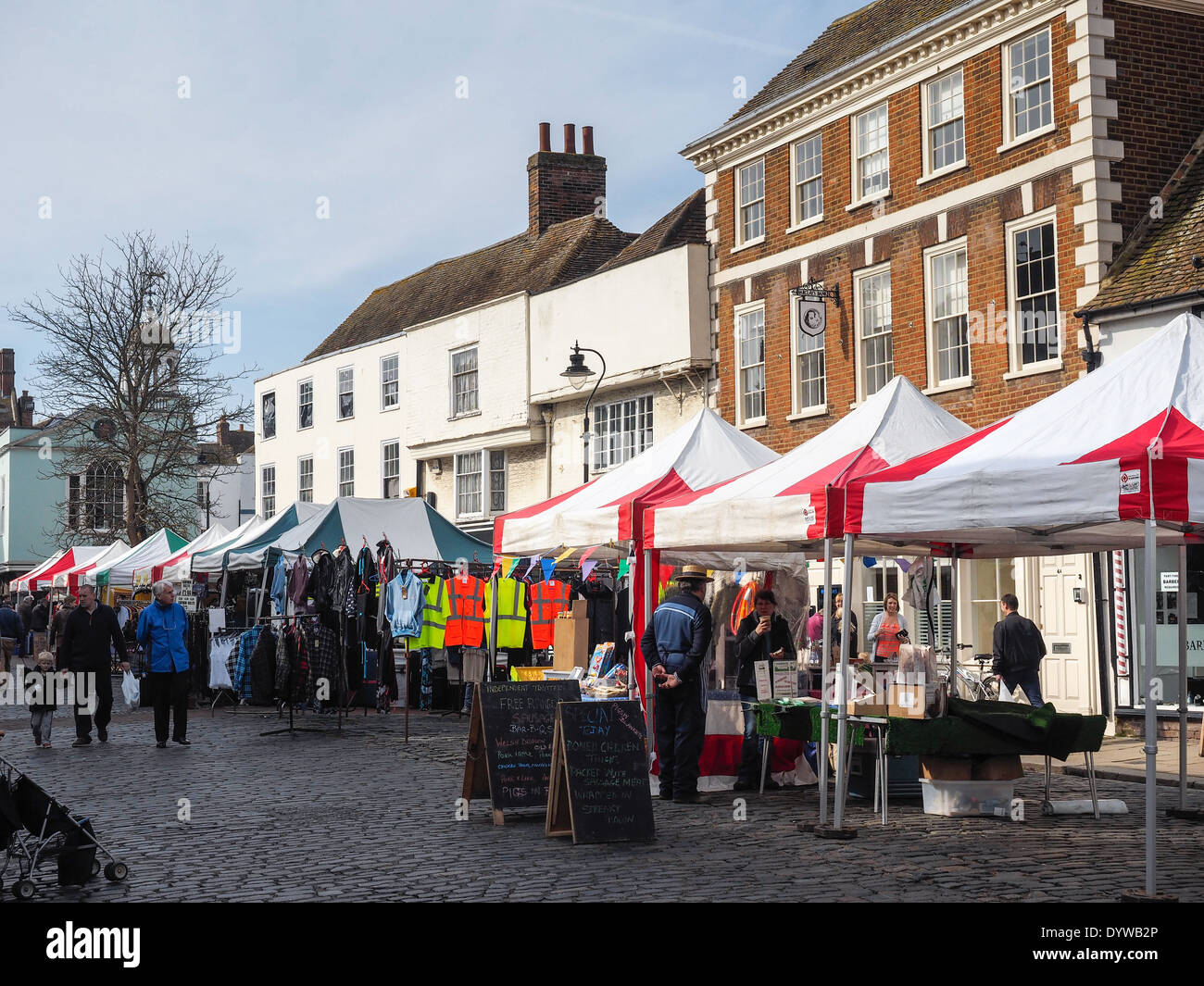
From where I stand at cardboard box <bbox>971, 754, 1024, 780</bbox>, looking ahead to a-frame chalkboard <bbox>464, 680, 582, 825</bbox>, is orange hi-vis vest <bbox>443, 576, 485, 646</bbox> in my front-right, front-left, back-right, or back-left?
front-right

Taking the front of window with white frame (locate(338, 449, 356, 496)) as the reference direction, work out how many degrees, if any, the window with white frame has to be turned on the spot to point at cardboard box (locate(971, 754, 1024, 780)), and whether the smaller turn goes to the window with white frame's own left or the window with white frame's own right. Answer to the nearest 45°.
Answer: approximately 45° to the window with white frame's own left

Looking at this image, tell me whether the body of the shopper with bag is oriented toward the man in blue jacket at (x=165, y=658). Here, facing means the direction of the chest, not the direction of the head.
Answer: no

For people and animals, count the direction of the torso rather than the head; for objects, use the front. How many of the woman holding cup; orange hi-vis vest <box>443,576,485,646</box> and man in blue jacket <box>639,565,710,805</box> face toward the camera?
2

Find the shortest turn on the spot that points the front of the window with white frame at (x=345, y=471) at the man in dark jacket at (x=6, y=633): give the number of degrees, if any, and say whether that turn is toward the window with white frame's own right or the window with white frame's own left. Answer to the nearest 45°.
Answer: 0° — it already faces them

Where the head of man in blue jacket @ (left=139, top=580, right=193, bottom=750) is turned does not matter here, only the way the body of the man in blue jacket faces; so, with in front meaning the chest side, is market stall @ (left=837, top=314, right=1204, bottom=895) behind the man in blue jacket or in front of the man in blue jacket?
in front

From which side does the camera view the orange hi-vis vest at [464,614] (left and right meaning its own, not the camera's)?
front

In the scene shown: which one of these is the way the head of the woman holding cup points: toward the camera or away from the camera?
toward the camera

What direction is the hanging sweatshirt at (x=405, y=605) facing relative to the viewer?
toward the camera

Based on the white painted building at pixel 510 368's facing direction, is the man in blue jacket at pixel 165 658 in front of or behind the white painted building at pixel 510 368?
in front

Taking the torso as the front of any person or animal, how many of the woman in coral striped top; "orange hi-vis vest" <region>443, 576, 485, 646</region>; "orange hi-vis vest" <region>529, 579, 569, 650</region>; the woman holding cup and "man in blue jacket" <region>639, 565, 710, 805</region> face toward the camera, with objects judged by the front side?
4

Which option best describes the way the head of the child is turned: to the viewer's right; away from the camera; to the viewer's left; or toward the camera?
toward the camera

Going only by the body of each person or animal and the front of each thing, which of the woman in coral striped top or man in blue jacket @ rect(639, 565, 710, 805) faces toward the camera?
the woman in coral striped top

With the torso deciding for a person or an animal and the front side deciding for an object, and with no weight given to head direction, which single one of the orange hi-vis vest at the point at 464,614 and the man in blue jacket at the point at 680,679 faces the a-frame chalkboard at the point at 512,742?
the orange hi-vis vest

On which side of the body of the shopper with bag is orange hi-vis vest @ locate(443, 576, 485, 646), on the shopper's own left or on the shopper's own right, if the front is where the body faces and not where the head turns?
on the shopper's own left

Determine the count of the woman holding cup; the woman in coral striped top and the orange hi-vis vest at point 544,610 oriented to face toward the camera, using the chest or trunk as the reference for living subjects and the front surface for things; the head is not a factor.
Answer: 3

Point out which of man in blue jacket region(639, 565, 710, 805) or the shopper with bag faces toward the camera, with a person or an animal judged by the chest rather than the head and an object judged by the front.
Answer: the shopper with bag

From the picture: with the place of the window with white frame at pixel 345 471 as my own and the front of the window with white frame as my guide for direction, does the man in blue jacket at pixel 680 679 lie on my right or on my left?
on my left

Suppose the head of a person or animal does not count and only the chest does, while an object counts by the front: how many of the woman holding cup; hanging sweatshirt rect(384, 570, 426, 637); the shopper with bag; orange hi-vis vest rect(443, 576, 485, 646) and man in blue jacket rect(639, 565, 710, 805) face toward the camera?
4

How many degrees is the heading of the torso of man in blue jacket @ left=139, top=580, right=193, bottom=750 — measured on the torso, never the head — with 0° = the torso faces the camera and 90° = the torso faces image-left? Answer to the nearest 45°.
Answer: approximately 315°
